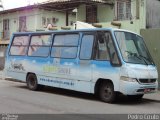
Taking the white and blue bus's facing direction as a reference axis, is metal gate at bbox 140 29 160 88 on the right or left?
on its left

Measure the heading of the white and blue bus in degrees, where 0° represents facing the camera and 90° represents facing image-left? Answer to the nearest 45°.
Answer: approximately 315°
